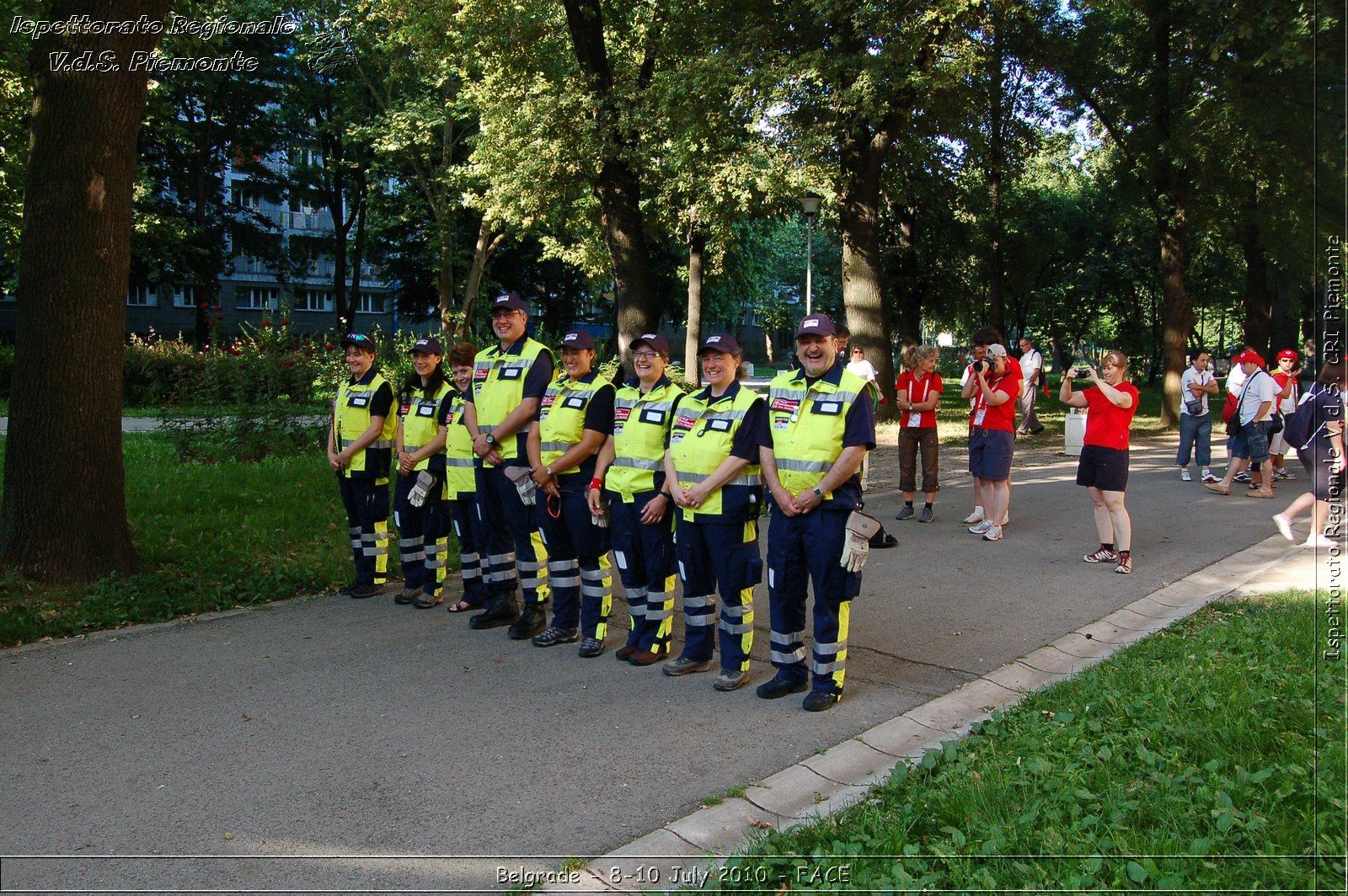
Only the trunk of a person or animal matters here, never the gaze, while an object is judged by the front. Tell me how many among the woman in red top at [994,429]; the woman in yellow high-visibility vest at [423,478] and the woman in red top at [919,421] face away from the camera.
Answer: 0

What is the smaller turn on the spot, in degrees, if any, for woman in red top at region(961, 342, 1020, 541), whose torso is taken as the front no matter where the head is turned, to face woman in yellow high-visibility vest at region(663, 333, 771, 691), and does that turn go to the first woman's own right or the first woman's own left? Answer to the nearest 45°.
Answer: approximately 45° to the first woman's own left

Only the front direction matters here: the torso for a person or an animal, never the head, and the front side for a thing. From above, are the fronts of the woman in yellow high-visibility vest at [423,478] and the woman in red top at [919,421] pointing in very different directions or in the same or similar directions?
same or similar directions

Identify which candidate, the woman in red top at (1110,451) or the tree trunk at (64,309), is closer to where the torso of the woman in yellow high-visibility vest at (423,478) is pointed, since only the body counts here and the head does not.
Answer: the tree trunk

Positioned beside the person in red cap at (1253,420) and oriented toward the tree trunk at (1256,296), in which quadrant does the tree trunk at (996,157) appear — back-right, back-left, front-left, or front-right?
front-left

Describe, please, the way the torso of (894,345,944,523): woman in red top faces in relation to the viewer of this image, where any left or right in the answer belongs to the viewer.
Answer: facing the viewer

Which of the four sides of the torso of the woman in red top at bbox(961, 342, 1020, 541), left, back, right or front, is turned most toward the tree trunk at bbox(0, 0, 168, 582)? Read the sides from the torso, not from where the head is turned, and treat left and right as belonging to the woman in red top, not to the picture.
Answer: front

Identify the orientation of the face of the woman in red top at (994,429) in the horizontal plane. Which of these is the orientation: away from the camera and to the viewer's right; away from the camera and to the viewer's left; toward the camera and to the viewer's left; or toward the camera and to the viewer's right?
toward the camera and to the viewer's left

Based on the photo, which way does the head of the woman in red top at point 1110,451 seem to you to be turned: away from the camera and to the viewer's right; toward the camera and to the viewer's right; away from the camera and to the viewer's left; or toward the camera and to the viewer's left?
toward the camera and to the viewer's left

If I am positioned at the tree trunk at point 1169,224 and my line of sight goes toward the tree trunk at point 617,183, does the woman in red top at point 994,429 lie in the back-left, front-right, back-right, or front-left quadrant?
front-left

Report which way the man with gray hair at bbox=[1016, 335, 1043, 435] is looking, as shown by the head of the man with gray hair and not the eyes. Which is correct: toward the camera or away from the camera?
toward the camera

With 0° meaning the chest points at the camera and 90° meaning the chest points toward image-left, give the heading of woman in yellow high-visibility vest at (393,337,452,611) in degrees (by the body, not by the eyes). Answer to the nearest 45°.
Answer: approximately 45°

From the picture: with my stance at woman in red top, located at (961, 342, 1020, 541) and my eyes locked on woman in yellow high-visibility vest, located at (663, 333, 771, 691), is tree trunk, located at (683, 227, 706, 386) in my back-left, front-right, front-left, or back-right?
back-right
